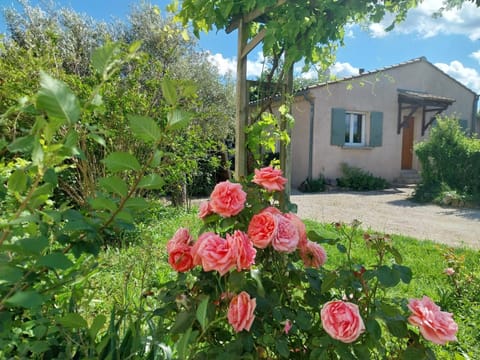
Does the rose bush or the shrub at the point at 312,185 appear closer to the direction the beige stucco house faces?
the rose bush

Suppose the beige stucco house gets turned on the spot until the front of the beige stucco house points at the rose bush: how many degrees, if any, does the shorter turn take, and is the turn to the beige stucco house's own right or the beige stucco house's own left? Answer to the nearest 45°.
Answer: approximately 45° to the beige stucco house's own right

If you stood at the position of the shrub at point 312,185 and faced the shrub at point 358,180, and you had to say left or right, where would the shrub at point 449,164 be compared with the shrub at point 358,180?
right

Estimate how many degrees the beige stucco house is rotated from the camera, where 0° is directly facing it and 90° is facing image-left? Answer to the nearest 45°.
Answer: approximately 315°

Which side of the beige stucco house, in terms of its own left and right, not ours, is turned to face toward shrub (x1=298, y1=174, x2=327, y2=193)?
right

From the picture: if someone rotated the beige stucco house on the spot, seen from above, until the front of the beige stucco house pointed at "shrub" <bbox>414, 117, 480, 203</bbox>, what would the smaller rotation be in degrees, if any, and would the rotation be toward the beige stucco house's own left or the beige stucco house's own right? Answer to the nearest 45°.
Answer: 0° — it already faces it
